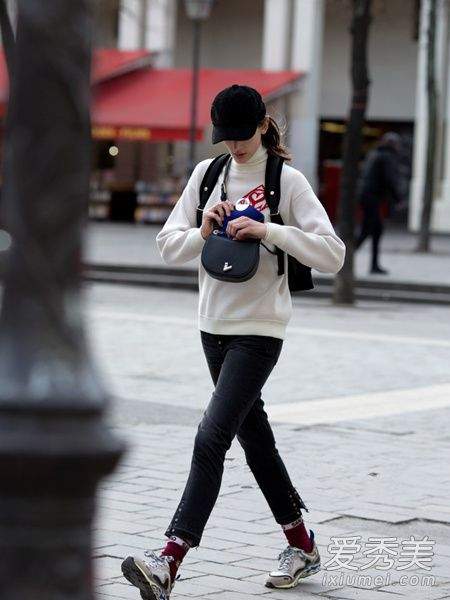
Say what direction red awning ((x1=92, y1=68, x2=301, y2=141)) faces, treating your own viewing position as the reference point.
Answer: facing the viewer

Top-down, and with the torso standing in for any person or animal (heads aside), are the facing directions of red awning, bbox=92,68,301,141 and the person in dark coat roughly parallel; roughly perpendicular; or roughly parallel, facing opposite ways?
roughly perpendicular

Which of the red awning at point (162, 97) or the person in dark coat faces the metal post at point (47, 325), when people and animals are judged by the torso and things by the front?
the red awning

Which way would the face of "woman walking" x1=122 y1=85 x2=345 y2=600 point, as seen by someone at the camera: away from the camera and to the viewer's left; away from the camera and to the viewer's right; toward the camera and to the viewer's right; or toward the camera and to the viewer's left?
toward the camera and to the viewer's left

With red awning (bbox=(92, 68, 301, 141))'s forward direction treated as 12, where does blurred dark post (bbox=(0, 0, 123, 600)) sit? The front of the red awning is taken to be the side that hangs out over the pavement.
The blurred dark post is roughly at 12 o'clock from the red awning.

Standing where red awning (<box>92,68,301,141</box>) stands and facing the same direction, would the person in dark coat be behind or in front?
in front

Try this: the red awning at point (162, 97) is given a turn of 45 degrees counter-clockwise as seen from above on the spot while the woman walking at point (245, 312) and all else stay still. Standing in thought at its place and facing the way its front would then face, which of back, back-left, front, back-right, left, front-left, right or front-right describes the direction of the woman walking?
front-right
